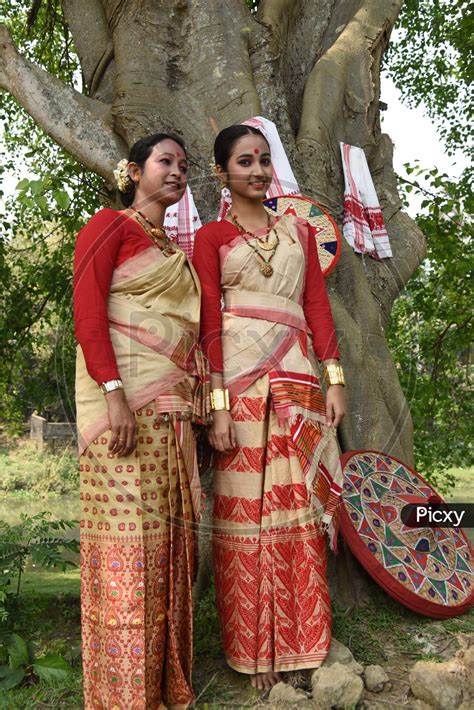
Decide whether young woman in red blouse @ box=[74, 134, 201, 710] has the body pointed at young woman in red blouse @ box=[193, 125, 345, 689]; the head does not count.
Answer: no

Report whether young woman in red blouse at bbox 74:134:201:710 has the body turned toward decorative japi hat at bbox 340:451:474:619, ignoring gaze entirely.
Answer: no

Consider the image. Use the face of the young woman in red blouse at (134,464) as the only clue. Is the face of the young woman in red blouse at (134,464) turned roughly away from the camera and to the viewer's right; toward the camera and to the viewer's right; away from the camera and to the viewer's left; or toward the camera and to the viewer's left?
toward the camera and to the viewer's right

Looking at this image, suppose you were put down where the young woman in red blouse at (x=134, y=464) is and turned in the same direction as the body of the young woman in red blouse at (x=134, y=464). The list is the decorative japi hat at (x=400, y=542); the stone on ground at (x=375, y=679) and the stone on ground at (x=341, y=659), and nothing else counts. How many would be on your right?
0

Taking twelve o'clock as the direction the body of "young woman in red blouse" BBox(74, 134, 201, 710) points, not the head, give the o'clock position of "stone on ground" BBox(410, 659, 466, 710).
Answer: The stone on ground is roughly at 11 o'clock from the young woman in red blouse.

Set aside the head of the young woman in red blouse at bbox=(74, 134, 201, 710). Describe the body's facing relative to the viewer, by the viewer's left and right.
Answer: facing the viewer and to the right of the viewer

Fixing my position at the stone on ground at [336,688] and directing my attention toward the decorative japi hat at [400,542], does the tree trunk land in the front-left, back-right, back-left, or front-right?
front-left

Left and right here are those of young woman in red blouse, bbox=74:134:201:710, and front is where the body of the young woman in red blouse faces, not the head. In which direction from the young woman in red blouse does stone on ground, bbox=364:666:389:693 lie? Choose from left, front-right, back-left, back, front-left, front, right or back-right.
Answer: front-left
